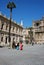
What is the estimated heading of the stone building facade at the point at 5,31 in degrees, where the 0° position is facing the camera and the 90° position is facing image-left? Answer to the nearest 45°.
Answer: approximately 315°
